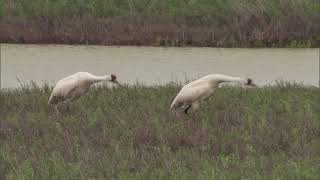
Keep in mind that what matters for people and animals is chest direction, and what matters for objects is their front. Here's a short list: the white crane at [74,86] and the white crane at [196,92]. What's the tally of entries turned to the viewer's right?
2

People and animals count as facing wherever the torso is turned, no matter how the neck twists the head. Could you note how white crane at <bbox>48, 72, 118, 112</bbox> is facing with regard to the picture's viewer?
facing to the right of the viewer

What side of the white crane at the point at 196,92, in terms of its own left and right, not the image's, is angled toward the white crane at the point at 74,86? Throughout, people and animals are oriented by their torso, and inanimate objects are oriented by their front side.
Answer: back

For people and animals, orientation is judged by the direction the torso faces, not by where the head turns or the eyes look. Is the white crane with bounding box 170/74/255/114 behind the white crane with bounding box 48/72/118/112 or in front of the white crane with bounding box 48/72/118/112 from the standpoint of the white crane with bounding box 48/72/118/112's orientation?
in front

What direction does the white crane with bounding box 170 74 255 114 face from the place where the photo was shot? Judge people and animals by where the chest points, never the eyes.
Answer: facing to the right of the viewer
